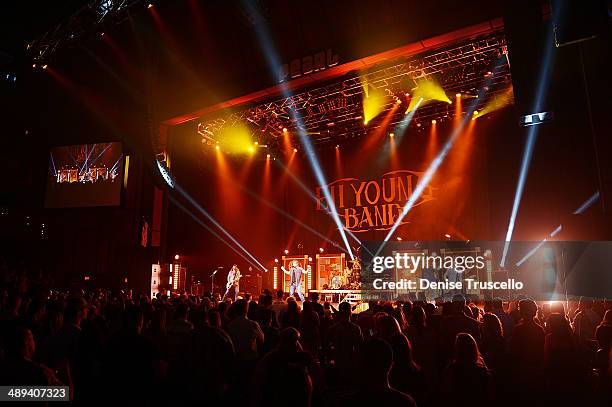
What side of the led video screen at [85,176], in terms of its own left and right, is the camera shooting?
front

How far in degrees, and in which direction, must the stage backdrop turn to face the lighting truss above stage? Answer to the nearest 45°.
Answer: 0° — it already faces it

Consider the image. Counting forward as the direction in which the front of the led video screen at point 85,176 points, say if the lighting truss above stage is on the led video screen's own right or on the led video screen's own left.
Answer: on the led video screen's own left

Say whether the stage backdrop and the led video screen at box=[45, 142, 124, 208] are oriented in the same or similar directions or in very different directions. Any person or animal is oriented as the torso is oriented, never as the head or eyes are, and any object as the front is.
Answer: same or similar directions

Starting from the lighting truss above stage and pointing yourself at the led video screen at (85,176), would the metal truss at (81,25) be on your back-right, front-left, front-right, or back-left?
front-left

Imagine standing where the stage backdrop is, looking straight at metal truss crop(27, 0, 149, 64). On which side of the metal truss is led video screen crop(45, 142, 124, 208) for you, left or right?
right

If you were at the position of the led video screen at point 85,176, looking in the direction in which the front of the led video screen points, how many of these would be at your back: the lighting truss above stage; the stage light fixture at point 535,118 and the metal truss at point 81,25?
0

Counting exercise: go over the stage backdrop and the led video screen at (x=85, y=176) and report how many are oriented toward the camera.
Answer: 2

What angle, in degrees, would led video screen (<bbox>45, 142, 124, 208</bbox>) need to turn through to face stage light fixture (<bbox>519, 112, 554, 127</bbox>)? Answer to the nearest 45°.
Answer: approximately 45° to its left

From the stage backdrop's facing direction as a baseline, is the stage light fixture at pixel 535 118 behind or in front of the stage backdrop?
in front

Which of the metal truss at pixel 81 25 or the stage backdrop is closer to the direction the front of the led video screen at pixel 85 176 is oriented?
the metal truss

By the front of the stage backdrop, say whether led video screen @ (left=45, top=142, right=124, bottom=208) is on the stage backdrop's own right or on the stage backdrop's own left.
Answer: on the stage backdrop's own right

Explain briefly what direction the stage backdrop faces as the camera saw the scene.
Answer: facing the viewer

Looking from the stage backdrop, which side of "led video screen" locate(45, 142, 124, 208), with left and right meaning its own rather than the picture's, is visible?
left
